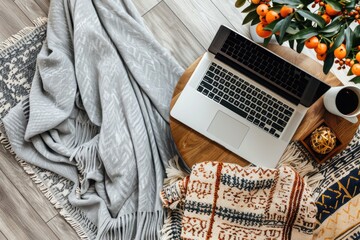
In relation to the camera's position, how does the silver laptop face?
facing the viewer and to the left of the viewer

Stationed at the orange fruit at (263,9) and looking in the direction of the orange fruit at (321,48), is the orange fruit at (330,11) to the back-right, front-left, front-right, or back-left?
front-left
